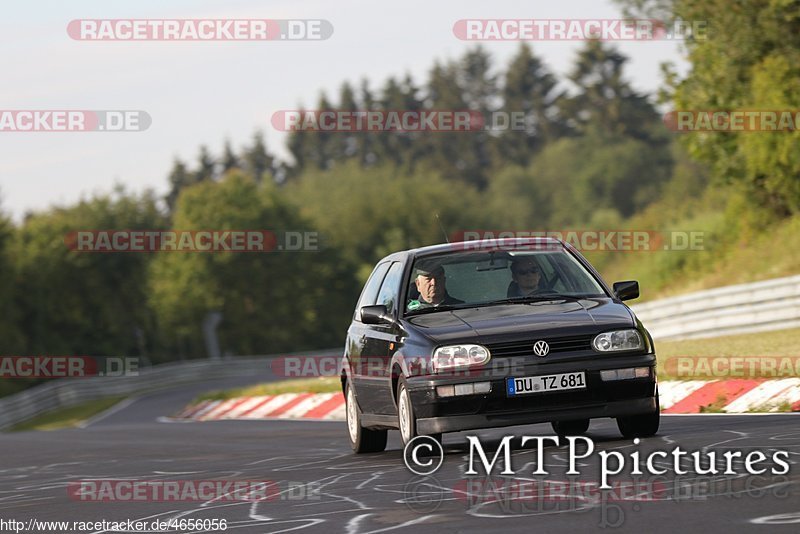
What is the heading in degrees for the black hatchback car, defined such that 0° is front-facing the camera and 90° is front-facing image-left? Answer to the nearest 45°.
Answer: approximately 0°

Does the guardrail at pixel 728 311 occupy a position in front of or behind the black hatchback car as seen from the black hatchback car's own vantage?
behind
